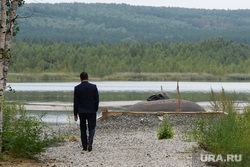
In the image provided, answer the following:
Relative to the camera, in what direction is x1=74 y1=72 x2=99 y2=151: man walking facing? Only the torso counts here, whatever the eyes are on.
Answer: away from the camera

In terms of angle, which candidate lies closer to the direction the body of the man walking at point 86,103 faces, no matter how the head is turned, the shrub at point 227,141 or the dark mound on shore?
the dark mound on shore

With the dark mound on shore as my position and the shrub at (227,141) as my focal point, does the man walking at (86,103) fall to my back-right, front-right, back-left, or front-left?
front-right

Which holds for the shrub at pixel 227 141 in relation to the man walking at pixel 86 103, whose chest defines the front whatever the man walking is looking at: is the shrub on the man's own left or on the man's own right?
on the man's own right

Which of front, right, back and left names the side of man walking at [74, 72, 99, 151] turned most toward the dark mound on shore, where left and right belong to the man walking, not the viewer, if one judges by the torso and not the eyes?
front
